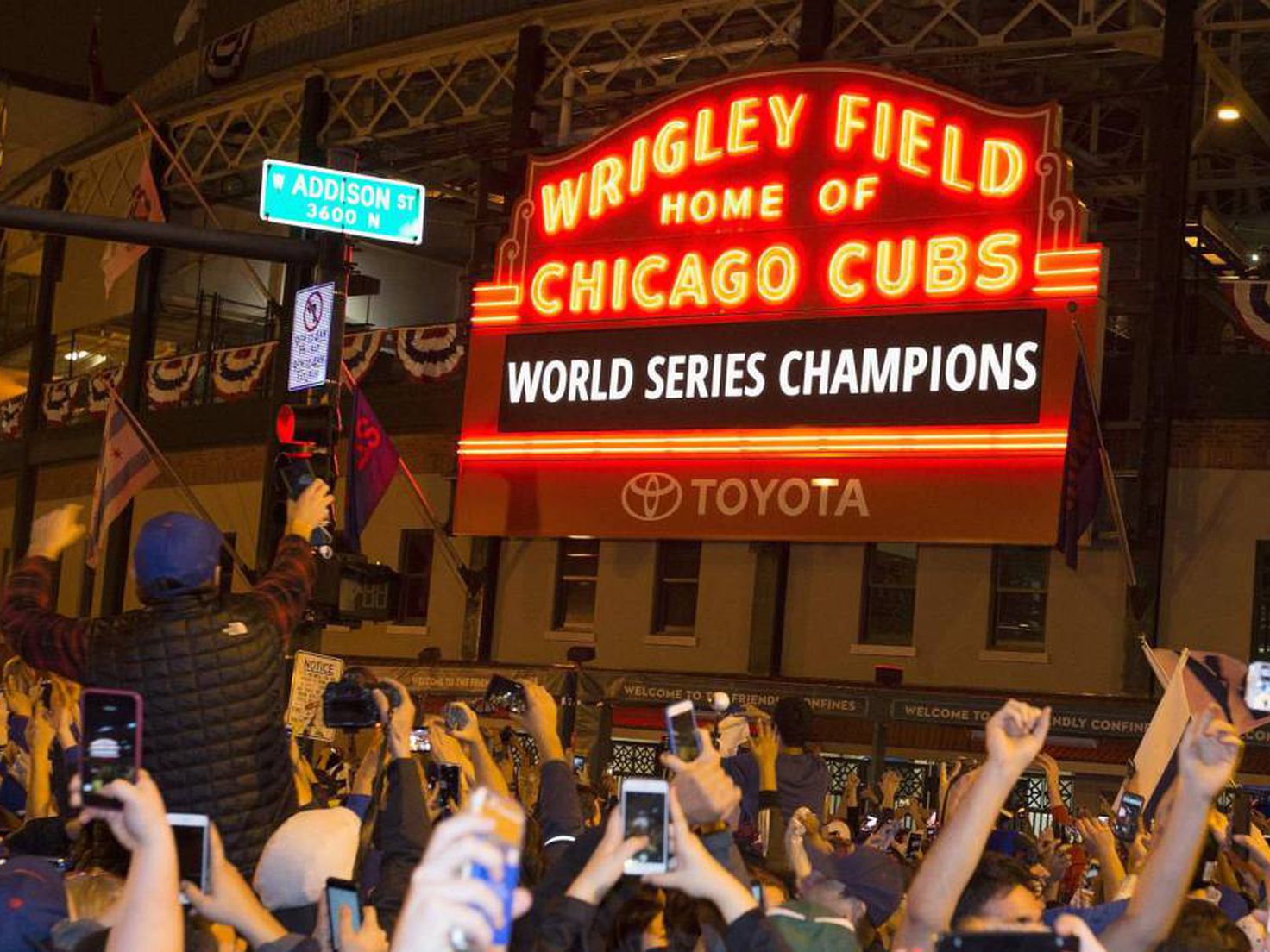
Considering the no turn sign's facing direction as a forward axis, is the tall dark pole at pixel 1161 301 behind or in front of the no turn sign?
behind

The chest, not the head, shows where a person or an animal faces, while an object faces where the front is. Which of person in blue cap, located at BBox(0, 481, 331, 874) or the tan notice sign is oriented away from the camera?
the person in blue cap

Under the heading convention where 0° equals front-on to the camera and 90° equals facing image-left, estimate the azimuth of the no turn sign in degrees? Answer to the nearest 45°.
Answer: approximately 45°

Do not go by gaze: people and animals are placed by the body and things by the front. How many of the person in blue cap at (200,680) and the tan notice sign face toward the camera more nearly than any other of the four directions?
1

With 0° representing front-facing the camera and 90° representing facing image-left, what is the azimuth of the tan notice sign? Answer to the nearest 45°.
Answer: approximately 0°

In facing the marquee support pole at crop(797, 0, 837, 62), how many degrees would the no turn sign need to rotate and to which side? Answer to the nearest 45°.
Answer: approximately 180°

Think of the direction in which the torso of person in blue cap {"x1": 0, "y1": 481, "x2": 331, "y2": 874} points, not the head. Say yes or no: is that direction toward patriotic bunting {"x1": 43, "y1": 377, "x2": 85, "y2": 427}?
yes

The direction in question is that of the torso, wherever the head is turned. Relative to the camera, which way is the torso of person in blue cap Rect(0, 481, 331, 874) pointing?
away from the camera

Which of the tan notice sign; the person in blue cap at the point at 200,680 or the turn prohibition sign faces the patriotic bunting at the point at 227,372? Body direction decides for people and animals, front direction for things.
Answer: the person in blue cap

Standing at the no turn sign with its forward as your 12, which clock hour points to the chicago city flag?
The chicago city flag is roughly at 4 o'clock from the no turn sign.

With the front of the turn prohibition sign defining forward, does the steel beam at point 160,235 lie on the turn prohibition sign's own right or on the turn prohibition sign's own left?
on the turn prohibition sign's own right

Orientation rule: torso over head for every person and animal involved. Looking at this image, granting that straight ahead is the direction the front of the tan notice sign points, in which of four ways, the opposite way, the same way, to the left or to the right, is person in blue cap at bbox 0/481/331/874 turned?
the opposite way

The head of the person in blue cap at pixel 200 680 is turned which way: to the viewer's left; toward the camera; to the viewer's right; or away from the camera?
away from the camera
